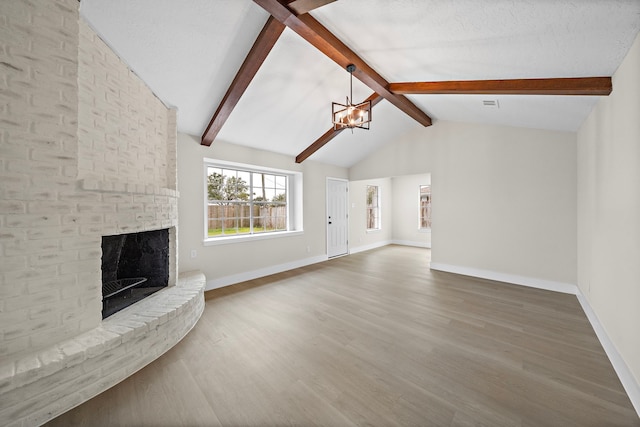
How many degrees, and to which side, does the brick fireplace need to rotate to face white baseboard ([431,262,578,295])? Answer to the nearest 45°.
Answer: approximately 45° to its left

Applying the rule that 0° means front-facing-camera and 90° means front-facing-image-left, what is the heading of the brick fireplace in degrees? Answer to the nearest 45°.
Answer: approximately 315°

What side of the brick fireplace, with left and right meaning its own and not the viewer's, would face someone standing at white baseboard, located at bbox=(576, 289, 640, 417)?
front

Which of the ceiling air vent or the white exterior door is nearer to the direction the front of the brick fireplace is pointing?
the ceiling air vent

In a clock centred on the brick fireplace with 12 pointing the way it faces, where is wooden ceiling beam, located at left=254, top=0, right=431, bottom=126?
The wooden ceiling beam is roughly at 11 o'clock from the brick fireplace.

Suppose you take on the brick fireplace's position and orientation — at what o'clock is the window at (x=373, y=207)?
The window is roughly at 10 o'clock from the brick fireplace.

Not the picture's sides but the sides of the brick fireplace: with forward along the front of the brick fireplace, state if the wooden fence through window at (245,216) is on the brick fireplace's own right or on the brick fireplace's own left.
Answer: on the brick fireplace's own left

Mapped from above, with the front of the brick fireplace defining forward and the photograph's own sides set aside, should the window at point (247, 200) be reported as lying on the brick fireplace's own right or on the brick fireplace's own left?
on the brick fireplace's own left

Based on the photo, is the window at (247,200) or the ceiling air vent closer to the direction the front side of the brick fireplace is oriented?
the ceiling air vent

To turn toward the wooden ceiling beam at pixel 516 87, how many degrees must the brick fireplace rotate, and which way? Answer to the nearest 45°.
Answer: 0° — it already faces it

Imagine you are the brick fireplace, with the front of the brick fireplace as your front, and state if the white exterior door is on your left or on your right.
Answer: on your left

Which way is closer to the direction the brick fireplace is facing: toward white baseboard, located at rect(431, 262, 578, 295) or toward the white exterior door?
the white baseboard

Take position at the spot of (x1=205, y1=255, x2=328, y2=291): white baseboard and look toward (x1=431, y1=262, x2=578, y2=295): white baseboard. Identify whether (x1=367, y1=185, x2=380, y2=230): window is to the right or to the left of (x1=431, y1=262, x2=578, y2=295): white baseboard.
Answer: left

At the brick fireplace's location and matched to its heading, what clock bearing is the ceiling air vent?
The ceiling air vent is roughly at 11 o'clock from the brick fireplace.

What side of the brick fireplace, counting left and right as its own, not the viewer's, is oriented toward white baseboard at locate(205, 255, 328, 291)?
left

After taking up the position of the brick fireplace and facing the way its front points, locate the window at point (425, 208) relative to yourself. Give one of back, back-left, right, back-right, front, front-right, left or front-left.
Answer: front-left
